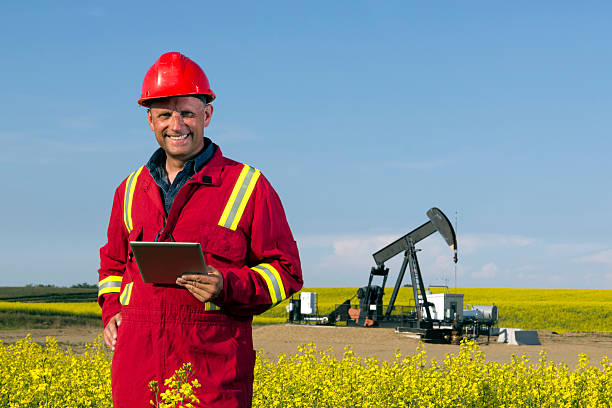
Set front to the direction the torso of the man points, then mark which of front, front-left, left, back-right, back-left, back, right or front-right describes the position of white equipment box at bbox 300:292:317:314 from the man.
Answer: back-right

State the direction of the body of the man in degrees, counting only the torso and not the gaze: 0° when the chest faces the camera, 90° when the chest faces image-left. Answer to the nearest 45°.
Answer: approximately 45°

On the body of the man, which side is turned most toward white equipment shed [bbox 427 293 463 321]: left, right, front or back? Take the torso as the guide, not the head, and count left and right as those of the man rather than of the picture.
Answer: back
